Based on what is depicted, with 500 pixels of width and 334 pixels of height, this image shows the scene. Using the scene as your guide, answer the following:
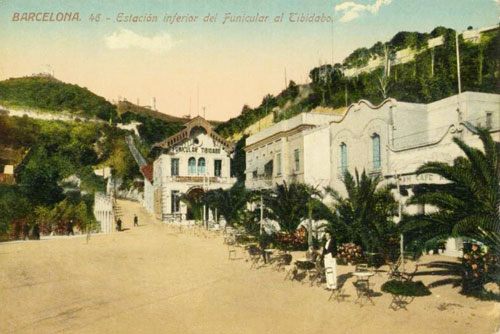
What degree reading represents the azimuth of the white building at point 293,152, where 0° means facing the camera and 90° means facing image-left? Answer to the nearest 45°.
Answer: approximately 45°

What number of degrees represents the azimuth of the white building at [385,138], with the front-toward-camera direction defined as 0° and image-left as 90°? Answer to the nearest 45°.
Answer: approximately 45°

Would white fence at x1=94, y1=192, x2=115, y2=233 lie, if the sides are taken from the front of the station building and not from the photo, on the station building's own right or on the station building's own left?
on the station building's own right

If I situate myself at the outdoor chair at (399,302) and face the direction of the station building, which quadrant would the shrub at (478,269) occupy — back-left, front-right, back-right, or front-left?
front-right

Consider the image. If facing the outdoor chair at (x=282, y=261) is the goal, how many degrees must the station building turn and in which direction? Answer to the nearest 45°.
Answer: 0° — it already faces it

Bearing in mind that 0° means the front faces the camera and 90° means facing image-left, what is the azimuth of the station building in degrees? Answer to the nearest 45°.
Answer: approximately 0°
